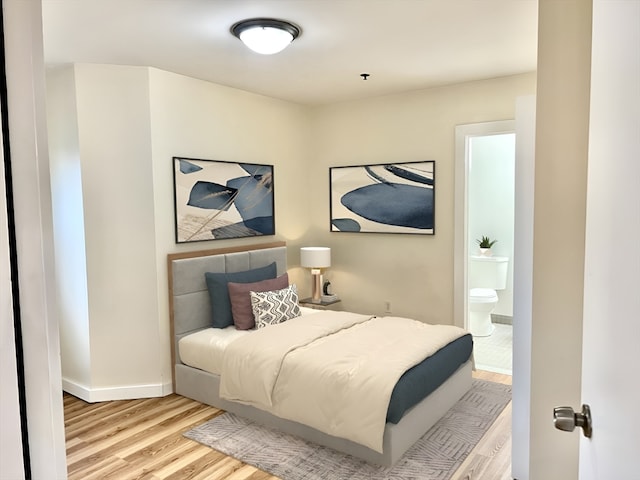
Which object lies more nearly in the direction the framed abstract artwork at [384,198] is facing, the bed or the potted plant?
the bed

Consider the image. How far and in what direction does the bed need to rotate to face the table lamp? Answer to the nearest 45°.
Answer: approximately 135° to its left

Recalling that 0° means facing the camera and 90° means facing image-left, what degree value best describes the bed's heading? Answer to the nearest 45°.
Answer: approximately 315°

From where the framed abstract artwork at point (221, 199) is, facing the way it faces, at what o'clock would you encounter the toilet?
The toilet is roughly at 10 o'clock from the framed abstract artwork.

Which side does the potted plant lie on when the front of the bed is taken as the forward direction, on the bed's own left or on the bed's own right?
on the bed's own left
